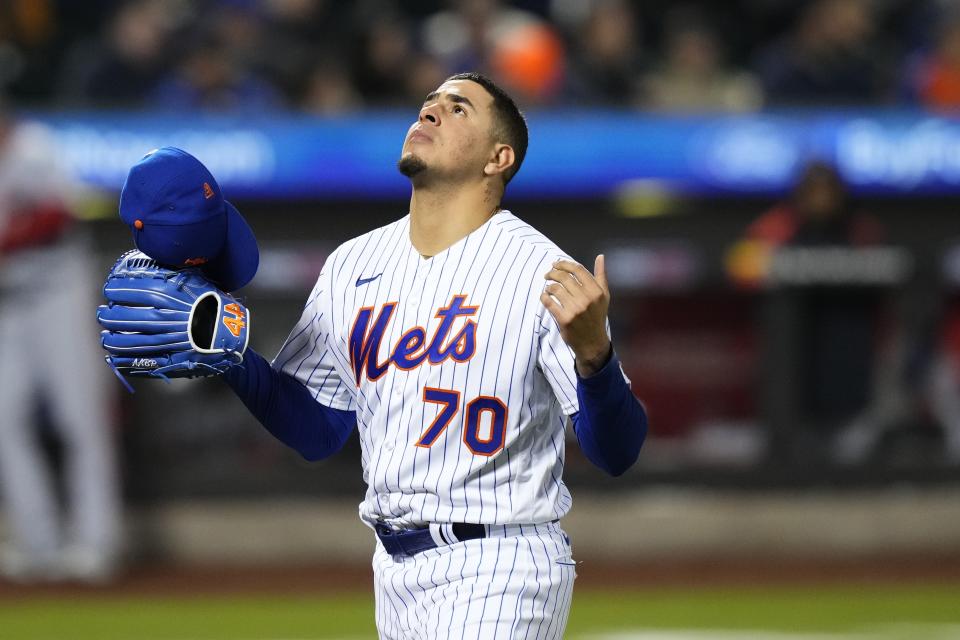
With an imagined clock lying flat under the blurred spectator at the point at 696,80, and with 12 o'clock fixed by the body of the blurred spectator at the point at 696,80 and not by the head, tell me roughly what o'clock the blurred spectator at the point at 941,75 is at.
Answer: the blurred spectator at the point at 941,75 is roughly at 9 o'clock from the blurred spectator at the point at 696,80.

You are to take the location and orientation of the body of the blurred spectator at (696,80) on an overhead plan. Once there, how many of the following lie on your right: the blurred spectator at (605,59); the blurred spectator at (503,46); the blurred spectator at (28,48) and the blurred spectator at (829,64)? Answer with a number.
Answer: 3

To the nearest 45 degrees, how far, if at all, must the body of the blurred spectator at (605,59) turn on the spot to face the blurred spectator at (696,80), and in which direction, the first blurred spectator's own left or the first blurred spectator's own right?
approximately 90° to the first blurred spectator's own left

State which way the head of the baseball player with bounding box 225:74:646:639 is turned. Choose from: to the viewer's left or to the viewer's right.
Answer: to the viewer's left

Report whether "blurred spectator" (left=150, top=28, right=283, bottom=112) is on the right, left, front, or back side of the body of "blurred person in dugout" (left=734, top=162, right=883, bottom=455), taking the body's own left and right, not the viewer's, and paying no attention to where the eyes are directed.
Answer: right

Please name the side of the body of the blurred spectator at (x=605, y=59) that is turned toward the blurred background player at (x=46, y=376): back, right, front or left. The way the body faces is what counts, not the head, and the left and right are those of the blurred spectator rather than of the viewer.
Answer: front
